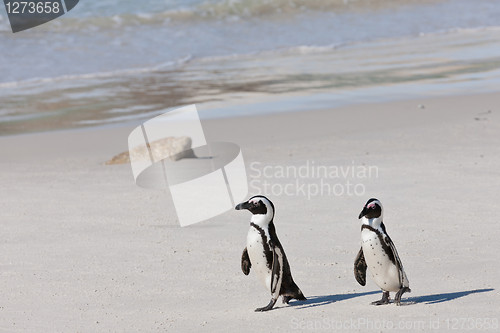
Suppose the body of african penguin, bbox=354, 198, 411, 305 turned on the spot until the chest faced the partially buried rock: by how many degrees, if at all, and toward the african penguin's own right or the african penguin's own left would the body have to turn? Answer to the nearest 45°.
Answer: approximately 90° to the african penguin's own right

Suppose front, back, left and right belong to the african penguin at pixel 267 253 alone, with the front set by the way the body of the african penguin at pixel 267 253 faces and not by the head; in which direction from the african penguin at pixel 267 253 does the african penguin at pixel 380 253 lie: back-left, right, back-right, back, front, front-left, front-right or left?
back

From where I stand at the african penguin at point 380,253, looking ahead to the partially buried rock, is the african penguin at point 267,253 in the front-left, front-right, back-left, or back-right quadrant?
front-left

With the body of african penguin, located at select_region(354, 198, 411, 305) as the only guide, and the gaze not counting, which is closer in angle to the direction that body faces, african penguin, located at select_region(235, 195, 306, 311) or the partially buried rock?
the african penguin

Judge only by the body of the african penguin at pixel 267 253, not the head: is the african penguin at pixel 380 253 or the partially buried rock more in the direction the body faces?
the partially buried rock

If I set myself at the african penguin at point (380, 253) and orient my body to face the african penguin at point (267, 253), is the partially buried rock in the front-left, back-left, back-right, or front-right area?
front-right

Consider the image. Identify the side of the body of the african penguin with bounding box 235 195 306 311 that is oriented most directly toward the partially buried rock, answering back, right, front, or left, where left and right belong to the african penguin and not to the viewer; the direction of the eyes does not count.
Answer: right

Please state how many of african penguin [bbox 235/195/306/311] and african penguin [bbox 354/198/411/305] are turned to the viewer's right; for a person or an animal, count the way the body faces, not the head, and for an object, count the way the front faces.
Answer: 0

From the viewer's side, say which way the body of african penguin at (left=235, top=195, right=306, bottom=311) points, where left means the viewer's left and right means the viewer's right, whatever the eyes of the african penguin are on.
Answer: facing to the left of the viewer

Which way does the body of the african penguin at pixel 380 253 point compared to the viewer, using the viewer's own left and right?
facing the viewer and to the left of the viewer

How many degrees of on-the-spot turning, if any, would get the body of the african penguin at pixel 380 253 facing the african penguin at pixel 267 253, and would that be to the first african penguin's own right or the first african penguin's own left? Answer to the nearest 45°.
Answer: approximately 45° to the first african penguin's own right
